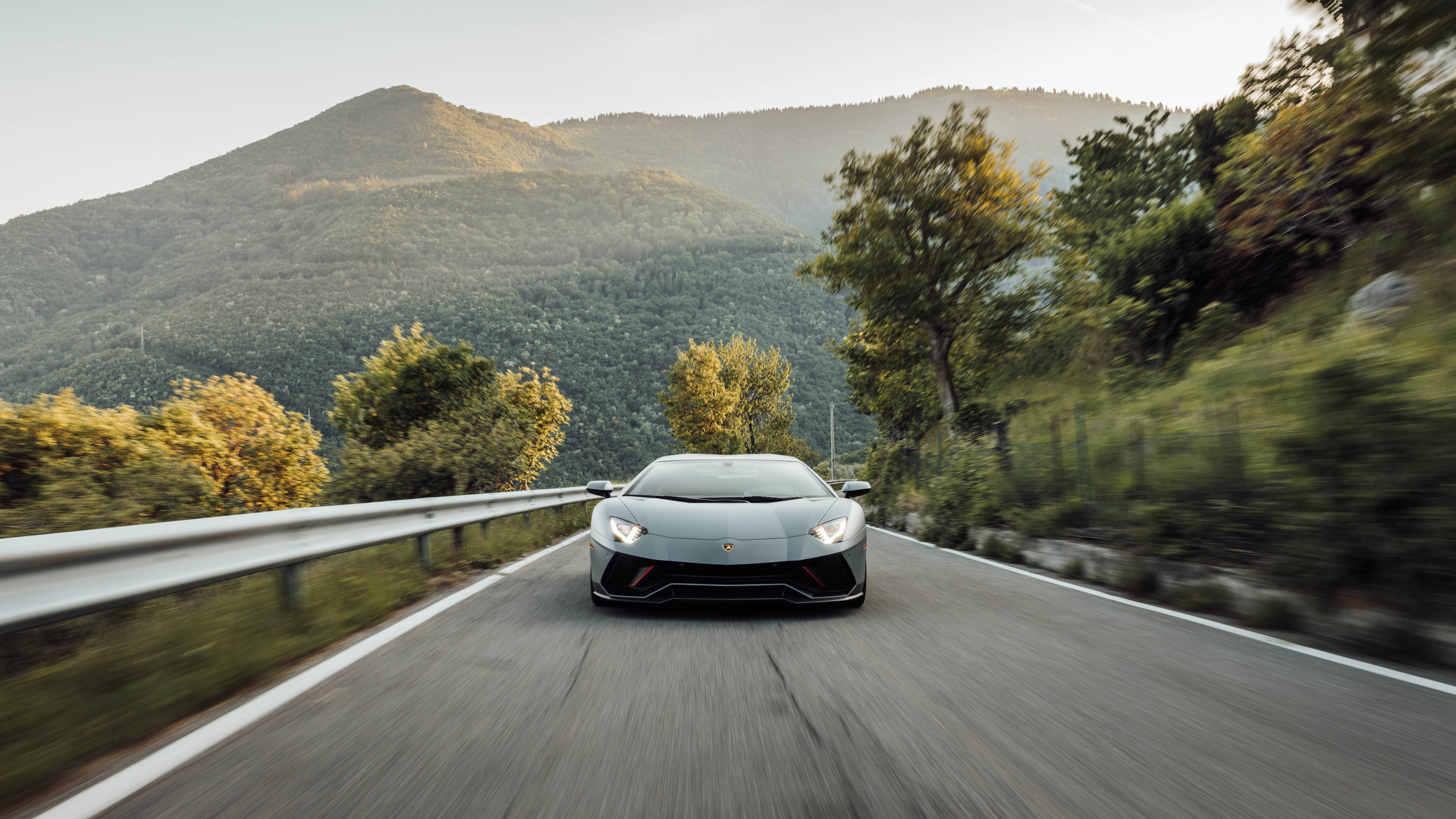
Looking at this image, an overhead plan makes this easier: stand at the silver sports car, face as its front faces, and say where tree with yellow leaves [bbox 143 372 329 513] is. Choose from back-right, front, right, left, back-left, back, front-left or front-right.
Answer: back-right

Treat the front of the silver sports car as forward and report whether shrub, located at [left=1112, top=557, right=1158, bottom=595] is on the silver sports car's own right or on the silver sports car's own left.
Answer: on the silver sports car's own left

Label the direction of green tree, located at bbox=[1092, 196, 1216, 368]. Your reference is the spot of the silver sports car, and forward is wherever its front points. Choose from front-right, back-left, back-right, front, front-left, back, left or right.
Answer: back-left

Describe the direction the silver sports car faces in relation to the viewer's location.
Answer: facing the viewer

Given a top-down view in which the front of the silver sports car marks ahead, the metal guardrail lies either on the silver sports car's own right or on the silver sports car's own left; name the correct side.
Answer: on the silver sports car's own right

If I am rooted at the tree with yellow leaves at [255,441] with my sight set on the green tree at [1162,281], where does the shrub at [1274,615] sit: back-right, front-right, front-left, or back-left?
front-right

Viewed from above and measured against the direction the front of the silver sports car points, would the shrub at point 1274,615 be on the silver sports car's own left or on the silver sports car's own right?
on the silver sports car's own left

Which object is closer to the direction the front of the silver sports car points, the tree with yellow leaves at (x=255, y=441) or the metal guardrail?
the metal guardrail

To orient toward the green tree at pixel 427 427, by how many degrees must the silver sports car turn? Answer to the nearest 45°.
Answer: approximately 135° to its right
